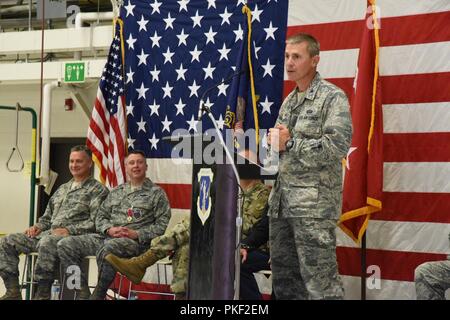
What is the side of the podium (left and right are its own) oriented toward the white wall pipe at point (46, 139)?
right

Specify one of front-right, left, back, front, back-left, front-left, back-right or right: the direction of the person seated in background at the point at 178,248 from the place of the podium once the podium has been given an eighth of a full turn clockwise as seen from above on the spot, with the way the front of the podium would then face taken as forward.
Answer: right

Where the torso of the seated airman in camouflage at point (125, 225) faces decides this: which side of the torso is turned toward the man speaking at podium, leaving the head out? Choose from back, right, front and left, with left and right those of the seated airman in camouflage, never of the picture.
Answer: left

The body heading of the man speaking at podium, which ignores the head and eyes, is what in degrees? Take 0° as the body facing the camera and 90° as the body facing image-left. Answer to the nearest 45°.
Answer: approximately 45°

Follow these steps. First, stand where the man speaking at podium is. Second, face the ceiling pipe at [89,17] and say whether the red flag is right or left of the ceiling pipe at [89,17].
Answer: right

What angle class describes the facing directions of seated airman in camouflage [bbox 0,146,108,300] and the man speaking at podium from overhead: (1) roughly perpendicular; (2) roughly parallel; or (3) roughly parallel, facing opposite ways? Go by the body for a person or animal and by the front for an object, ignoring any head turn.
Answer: roughly parallel

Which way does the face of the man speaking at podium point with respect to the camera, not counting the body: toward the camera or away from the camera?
toward the camera

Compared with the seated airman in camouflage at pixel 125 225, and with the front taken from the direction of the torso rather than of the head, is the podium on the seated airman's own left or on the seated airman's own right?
on the seated airman's own left

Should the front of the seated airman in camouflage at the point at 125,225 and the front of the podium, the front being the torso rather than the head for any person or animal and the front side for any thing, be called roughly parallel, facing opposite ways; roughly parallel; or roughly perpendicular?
roughly parallel

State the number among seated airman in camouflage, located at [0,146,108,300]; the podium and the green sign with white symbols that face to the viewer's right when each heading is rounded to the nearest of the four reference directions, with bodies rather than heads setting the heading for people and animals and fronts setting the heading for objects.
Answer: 0

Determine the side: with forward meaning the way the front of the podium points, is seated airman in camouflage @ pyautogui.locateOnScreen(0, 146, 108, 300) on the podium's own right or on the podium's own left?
on the podium's own right

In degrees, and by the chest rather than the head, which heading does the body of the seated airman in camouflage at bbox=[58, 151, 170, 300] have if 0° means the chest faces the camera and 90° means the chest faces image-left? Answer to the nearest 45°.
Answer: approximately 45°

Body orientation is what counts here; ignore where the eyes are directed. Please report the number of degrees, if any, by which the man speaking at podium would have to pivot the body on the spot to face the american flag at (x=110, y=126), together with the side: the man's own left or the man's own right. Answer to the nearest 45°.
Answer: approximately 90° to the man's own right

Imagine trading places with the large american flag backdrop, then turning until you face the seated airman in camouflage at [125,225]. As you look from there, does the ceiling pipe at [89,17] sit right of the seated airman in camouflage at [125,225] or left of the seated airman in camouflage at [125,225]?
right

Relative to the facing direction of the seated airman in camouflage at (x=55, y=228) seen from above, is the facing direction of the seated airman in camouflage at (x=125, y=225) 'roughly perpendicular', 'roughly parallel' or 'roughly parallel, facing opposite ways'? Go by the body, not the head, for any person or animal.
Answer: roughly parallel

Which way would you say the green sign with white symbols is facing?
toward the camera

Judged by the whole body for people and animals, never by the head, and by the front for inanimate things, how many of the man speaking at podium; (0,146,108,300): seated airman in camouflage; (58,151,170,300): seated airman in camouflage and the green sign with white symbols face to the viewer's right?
0

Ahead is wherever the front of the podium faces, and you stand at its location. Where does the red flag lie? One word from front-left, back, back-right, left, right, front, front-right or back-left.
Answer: back

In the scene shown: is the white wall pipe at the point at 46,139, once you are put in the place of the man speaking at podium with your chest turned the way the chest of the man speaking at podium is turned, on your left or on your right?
on your right

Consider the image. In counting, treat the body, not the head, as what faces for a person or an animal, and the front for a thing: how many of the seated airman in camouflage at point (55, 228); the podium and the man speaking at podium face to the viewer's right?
0
